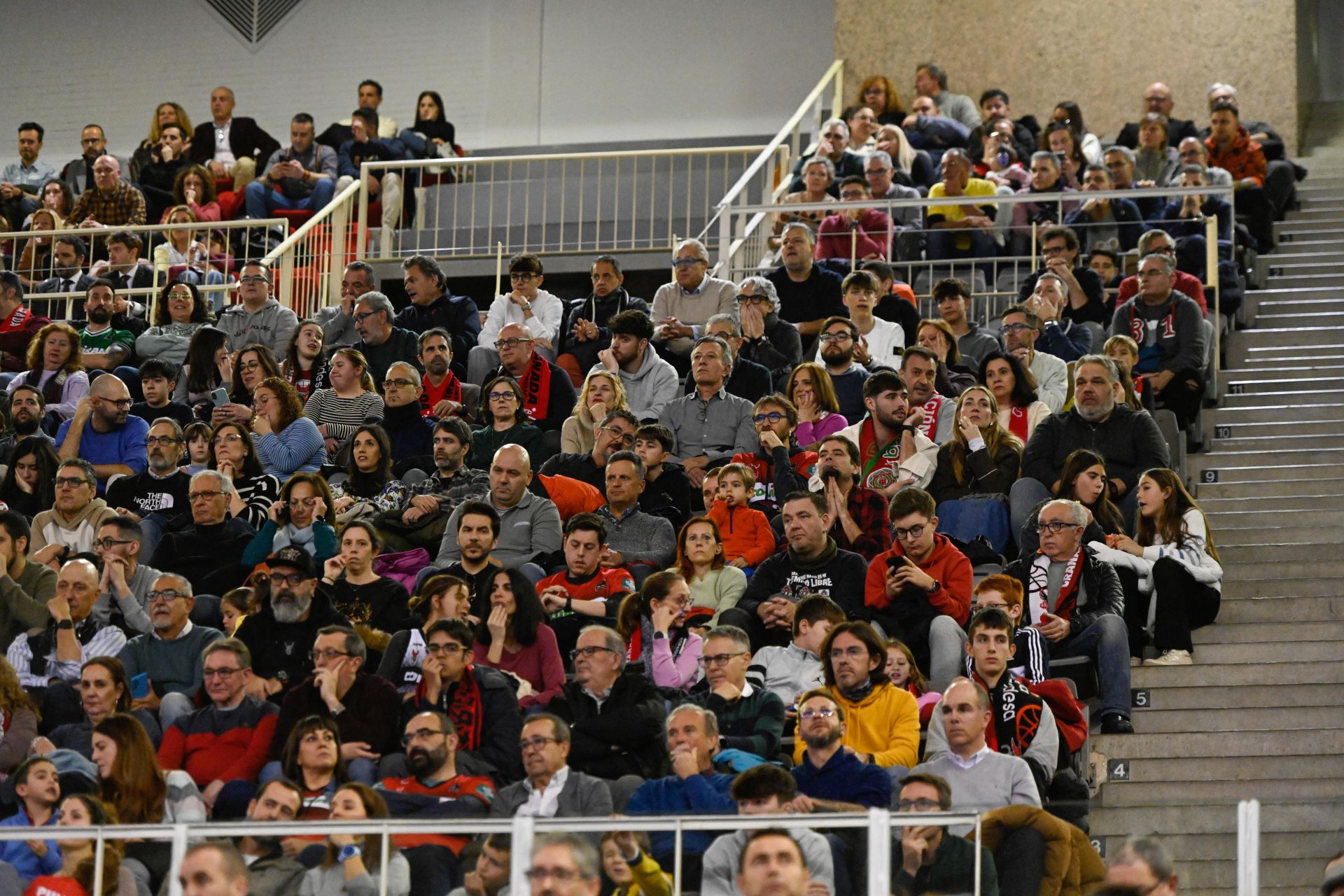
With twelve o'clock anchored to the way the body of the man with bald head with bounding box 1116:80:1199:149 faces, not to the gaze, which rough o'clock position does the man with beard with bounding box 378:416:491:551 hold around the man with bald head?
The man with beard is roughly at 1 o'clock from the man with bald head.

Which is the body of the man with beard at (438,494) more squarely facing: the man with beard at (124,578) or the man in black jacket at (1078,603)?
the man with beard

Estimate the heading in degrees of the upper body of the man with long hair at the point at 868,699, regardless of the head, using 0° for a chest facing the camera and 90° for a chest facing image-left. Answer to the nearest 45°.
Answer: approximately 45°

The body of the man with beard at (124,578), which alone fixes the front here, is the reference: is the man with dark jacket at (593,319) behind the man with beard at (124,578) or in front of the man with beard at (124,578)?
behind

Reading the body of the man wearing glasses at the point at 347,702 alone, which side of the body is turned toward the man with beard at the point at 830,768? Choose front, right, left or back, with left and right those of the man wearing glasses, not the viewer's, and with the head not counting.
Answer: left

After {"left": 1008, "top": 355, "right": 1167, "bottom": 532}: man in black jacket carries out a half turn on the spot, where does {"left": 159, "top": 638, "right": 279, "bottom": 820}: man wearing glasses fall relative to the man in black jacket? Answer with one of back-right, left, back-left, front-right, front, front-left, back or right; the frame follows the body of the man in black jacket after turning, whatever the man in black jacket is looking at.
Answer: back-left

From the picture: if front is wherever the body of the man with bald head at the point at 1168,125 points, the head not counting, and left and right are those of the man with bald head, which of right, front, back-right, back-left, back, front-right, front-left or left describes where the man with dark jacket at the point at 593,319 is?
front-right

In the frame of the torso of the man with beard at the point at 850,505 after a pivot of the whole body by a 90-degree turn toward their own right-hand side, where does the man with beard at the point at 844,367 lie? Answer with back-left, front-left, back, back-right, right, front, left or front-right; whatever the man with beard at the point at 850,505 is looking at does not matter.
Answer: front-right

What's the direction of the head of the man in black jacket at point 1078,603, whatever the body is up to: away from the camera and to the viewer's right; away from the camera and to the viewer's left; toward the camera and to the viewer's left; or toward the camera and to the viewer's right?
toward the camera and to the viewer's left

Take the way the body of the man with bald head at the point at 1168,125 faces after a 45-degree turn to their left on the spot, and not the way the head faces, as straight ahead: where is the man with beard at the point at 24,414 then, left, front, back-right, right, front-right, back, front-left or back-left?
right
